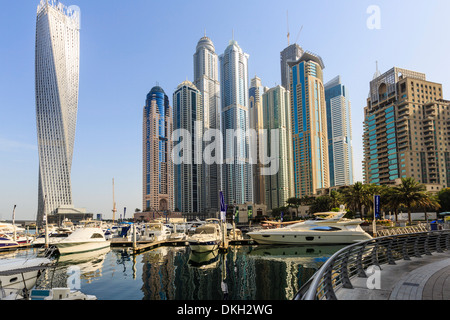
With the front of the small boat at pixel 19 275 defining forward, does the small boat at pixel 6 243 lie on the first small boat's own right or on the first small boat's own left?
on the first small boat's own left

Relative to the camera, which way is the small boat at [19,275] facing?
to the viewer's right
